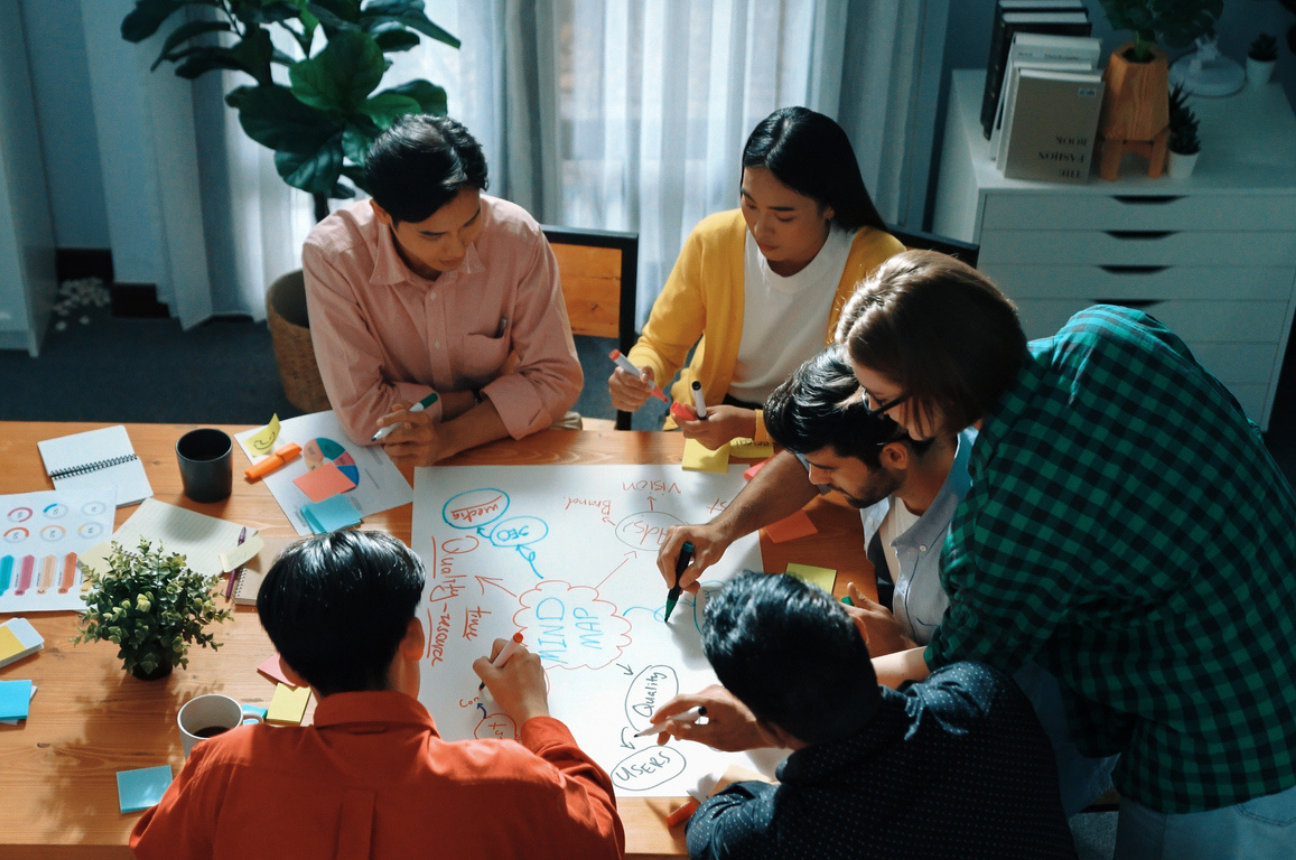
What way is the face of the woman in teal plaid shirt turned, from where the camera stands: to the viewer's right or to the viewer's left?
to the viewer's left

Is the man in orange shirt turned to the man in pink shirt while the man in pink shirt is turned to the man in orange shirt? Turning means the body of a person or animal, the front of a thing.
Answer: yes

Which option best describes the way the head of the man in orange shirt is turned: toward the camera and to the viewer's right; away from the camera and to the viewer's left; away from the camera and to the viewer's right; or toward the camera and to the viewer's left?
away from the camera and to the viewer's right

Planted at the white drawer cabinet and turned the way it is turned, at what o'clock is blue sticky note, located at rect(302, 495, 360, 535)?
The blue sticky note is roughly at 1 o'clock from the white drawer cabinet.

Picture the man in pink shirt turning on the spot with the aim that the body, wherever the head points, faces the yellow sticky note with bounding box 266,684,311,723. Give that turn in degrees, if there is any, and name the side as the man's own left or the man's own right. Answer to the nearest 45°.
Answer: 0° — they already face it

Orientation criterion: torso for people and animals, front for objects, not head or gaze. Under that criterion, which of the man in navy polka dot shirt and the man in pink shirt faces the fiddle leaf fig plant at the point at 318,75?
the man in navy polka dot shirt

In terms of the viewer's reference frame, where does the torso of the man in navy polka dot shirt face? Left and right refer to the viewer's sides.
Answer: facing away from the viewer and to the left of the viewer

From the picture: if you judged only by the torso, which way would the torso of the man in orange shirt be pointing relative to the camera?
away from the camera

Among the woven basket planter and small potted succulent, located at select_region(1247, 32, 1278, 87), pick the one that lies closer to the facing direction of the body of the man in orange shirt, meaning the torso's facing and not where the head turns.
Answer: the woven basket planter

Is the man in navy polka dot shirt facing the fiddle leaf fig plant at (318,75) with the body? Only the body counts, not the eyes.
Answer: yes

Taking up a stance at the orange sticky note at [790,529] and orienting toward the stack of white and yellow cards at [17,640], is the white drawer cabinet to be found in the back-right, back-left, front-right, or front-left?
back-right

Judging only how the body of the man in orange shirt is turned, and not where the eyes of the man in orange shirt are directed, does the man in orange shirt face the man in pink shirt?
yes

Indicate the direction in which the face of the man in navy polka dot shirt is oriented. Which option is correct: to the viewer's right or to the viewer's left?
to the viewer's left
